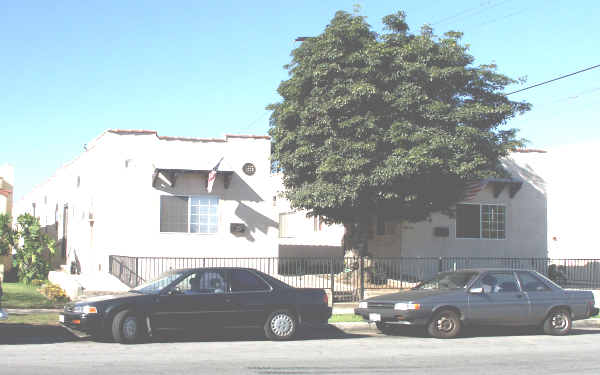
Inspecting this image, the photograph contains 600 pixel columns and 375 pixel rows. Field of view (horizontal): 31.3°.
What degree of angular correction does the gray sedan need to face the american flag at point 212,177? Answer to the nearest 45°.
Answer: approximately 90° to its right

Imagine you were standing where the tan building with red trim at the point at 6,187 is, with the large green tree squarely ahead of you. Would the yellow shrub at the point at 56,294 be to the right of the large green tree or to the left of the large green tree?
right

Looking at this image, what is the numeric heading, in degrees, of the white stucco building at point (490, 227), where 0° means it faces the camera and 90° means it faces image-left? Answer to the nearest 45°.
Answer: approximately 0°

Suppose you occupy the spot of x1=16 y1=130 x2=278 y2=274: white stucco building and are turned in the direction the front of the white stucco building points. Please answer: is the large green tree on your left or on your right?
on your left

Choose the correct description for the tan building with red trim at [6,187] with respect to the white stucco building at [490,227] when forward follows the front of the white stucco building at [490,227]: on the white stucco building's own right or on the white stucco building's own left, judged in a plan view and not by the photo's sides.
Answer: on the white stucco building's own right

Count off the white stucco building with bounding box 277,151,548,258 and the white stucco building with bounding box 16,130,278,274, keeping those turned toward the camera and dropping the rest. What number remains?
2

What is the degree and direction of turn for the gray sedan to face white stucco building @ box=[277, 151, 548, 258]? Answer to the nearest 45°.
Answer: approximately 135° to its right

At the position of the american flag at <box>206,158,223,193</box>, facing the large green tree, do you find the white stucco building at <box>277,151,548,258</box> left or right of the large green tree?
left

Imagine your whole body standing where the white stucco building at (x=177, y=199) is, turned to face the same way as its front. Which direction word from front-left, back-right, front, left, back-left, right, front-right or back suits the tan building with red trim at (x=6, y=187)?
back-right
